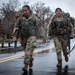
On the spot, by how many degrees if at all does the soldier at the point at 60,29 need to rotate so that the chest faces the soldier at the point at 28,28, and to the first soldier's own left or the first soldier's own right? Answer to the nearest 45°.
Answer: approximately 45° to the first soldier's own right

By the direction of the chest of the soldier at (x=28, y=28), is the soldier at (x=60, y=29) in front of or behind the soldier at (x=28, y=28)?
behind

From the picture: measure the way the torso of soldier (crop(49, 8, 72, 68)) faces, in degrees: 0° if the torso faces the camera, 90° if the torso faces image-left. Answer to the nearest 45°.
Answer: approximately 0°

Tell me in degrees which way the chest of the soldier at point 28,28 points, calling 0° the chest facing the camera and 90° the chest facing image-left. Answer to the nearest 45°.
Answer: approximately 45°
